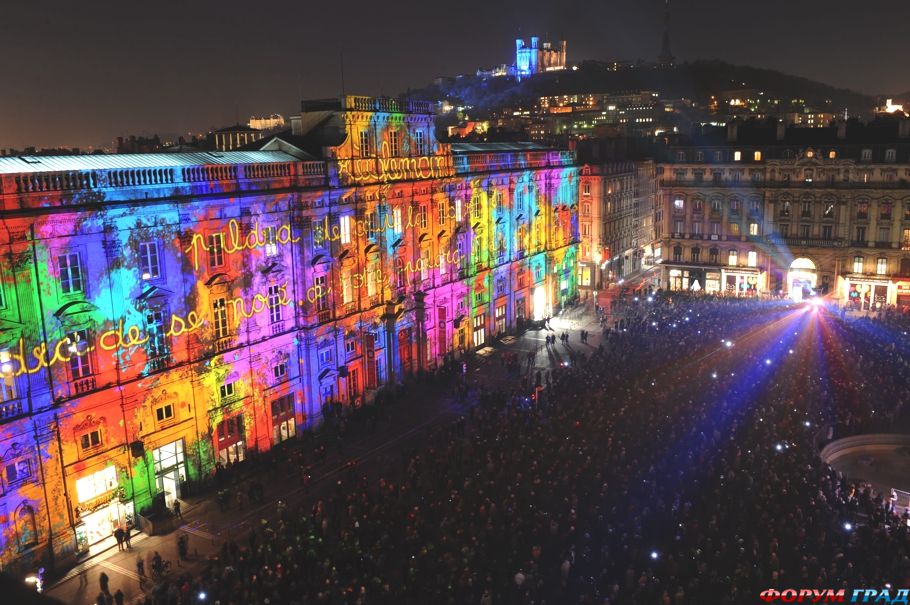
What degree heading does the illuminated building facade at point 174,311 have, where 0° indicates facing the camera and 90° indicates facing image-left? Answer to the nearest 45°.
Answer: approximately 315°
